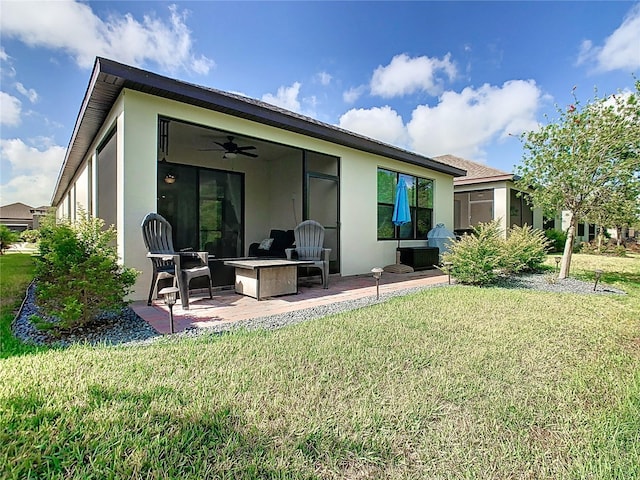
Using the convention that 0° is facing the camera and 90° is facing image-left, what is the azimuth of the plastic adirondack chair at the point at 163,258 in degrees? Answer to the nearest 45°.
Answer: approximately 315°

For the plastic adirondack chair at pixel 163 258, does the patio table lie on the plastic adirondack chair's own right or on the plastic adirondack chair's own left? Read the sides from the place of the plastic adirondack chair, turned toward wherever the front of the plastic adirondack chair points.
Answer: on the plastic adirondack chair's own left

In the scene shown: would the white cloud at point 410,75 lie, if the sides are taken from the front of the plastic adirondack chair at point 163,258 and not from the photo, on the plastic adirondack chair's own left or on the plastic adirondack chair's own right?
on the plastic adirondack chair's own left

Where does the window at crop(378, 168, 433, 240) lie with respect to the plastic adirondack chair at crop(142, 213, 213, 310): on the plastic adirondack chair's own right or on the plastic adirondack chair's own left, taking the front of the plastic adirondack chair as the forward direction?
on the plastic adirondack chair's own left
